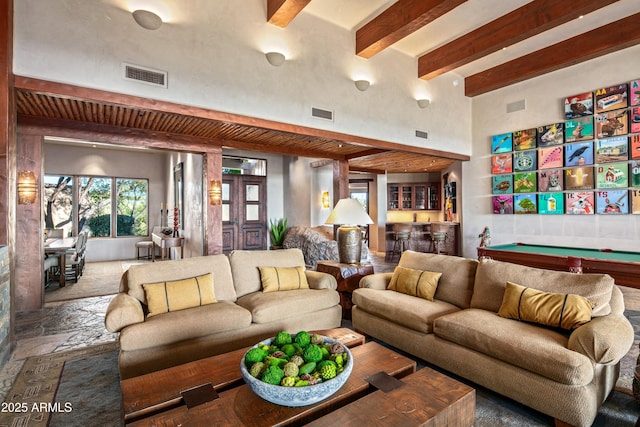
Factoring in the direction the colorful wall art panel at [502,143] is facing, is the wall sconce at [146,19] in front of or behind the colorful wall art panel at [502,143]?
in front

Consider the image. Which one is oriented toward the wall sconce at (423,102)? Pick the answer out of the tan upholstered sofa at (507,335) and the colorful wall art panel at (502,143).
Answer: the colorful wall art panel

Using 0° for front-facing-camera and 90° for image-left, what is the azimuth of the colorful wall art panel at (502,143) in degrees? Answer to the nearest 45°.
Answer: approximately 45°

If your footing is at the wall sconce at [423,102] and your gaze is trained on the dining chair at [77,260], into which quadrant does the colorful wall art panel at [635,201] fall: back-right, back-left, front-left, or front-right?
back-left

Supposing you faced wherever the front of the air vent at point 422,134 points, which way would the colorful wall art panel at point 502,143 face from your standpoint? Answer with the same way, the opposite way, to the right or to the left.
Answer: to the right

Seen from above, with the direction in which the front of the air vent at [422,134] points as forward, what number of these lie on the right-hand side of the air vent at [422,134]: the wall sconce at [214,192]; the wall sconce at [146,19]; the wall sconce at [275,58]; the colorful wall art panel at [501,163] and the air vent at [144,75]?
4

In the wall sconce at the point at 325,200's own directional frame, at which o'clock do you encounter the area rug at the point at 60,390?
The area rug is roughly at 2 o'clock from the wall sconce.

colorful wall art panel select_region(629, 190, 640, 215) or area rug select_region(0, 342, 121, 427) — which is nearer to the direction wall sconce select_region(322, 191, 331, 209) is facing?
the area rug

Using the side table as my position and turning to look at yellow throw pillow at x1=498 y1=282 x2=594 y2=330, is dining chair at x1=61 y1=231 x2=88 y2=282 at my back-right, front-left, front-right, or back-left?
back-right

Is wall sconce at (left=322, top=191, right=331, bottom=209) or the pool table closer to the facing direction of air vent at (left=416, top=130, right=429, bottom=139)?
the pool table
